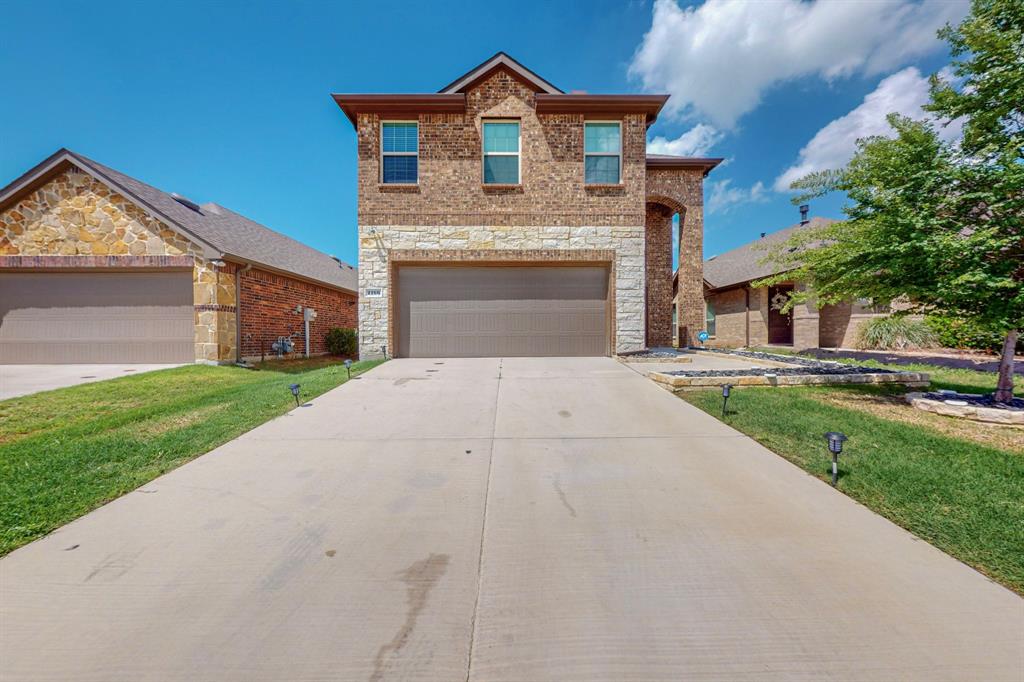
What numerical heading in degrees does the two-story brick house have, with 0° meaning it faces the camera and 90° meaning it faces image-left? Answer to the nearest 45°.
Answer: approximately 0°

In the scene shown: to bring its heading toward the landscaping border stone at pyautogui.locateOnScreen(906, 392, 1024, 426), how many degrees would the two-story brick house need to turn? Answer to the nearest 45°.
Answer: approximately 45° to its left

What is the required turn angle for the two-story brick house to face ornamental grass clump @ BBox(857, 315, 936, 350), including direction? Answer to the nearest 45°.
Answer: approximately 90° to its left

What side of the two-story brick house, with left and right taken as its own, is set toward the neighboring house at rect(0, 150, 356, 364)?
right

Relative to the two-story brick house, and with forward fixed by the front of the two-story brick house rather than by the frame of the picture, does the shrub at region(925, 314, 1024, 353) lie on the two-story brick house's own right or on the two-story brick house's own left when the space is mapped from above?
on the two-story brick house's own left

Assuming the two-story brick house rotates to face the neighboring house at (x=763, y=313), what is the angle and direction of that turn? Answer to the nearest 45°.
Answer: approximately 135° to its left
